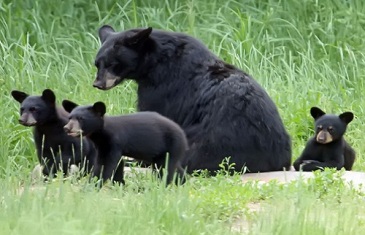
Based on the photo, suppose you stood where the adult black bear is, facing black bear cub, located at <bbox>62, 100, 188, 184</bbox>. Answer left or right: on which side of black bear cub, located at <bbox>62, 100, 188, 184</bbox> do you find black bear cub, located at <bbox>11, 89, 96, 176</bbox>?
right

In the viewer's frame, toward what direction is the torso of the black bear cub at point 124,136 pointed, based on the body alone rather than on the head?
to the viewer's left

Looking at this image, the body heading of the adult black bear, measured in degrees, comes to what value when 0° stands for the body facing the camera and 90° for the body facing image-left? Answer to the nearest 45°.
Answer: approximately 90°

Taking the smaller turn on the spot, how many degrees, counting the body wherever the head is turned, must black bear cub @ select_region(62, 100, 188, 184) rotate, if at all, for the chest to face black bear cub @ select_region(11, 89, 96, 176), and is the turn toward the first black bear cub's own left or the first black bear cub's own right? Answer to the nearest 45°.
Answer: approximately 45° to the first black bear cub's own right

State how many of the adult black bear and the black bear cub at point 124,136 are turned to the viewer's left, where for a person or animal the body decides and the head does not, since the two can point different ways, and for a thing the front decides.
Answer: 2

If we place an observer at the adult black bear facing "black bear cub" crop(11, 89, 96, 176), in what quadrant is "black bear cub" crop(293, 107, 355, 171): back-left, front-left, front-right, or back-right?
back-left

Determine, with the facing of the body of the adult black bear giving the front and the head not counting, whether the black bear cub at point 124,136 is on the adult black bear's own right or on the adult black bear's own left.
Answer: on the adult black bear's own left

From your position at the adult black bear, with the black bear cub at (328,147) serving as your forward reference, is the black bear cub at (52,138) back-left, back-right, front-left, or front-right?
back-right

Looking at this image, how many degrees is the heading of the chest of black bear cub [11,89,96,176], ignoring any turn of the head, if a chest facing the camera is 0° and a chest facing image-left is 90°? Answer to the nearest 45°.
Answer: approximately 45°

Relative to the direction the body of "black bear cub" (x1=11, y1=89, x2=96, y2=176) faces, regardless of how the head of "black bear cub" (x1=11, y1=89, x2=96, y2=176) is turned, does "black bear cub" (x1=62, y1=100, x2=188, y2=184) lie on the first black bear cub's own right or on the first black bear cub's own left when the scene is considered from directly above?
on the first black bear cub's own left

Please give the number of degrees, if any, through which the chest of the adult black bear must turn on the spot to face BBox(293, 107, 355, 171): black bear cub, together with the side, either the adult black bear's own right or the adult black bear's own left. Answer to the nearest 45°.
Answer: approximately 180°
